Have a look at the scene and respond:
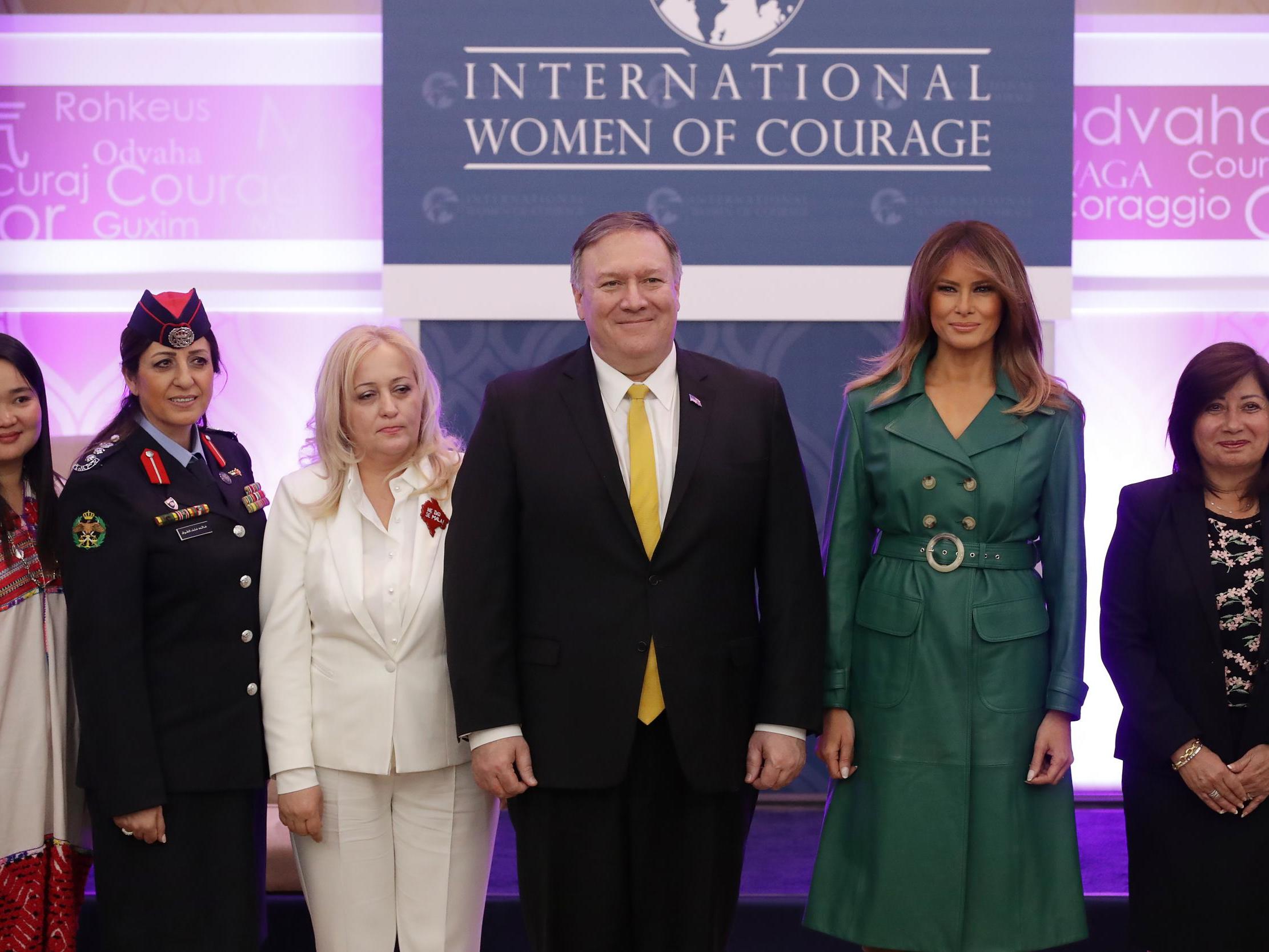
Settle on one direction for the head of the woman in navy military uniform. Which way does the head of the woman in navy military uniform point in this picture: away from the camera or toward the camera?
toward the camera

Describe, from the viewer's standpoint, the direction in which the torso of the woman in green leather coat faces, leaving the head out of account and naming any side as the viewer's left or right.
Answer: facing the viewer

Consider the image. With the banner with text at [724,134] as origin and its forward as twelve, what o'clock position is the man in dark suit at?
The man in dark suit is roughly at 12 o'clock from the banner with text.

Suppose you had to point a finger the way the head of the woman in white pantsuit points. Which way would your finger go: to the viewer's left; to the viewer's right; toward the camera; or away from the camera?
toward the camera

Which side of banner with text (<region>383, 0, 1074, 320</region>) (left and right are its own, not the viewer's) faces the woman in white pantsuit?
front

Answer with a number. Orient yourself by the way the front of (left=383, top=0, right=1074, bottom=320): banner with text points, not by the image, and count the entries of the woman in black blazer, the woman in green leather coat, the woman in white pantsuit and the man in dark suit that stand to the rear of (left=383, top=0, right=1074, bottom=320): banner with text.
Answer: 0

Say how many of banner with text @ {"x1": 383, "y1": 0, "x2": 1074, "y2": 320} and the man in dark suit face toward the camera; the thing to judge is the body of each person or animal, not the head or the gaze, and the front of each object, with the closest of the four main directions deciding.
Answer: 2

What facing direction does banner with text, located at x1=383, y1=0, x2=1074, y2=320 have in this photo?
toward the camera

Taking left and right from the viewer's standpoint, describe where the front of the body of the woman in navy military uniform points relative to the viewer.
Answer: facing the viewer and to the right of the viewer

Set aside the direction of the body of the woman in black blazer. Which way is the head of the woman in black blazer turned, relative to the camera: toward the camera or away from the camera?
toward the camera

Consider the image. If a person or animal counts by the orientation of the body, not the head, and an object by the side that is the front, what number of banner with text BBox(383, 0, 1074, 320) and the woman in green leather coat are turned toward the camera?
2

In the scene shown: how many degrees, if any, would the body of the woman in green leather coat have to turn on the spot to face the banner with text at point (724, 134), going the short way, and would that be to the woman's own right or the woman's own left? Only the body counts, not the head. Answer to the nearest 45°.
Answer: approximately 135° to the woman's own right

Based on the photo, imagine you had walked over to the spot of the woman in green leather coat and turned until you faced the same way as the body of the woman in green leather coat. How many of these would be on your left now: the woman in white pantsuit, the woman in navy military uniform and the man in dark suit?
0

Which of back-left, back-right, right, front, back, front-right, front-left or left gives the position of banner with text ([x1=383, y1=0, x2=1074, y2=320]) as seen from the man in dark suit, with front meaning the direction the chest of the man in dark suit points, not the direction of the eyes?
back

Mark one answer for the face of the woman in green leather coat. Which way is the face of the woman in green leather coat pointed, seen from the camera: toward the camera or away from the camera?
toward the camera

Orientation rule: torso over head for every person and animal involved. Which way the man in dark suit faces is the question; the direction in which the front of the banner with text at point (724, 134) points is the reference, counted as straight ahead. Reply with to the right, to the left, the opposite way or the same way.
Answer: the same way

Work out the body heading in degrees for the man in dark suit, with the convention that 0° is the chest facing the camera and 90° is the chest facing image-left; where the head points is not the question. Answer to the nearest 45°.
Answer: approximately 0°

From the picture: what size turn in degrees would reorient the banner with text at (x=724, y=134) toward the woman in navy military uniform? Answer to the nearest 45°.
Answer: approximately 45° to its right
